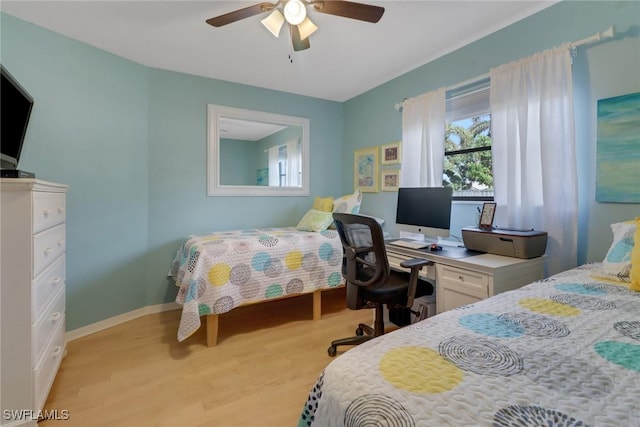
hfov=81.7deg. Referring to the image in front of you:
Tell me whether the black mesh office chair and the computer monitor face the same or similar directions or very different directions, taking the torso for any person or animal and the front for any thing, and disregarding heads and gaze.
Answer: very different directions

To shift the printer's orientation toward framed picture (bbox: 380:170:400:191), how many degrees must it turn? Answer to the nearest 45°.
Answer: approximately 90° to its right

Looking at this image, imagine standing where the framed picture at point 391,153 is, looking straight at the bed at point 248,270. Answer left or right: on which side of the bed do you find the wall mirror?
right

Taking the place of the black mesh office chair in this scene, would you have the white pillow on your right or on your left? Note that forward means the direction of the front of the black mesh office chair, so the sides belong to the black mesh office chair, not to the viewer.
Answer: on your right

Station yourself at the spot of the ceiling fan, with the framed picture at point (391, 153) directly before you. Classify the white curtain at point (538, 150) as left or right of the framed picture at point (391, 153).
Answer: right

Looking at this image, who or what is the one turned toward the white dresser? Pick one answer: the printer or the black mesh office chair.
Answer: the printer

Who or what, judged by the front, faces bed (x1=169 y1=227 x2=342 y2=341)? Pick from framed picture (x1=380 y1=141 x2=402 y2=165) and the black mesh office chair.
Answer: the framed picture

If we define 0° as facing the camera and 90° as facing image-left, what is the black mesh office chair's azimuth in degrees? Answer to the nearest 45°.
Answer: approximately 225°

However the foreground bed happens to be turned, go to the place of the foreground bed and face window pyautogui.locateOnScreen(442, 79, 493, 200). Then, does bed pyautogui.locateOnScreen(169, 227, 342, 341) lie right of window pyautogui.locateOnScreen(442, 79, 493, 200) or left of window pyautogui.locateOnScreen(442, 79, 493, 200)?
left

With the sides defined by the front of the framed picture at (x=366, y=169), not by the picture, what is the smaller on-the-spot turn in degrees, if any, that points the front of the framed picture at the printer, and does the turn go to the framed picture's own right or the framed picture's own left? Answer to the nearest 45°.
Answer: approximately 90° to the framed picture's own left

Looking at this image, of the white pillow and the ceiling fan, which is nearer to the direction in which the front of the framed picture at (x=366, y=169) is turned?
the ceiling fan

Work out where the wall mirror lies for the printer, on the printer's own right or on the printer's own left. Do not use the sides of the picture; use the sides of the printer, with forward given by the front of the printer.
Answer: on the printer's own right
